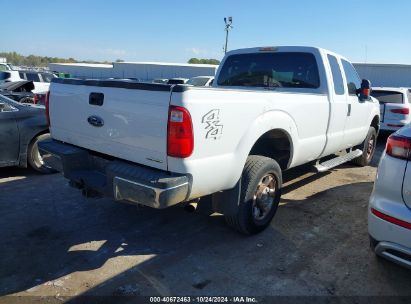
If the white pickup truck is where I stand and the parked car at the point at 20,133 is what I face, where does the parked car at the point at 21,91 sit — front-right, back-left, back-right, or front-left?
front-right

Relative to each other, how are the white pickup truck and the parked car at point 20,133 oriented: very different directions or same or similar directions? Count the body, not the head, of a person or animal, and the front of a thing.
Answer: same or similar directions

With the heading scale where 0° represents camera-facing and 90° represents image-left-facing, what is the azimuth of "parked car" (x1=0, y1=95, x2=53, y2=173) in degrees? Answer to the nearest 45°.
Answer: approximately 270°

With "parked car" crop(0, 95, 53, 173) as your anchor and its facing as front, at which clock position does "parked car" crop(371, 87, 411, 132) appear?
"parked car" crop(371, 87, 411, 132) is roughly at 12 o'clock from "parked car" crop(0, 95, 53, 173).

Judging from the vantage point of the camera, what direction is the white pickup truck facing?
facing away from the viewer and to the right of the viewer

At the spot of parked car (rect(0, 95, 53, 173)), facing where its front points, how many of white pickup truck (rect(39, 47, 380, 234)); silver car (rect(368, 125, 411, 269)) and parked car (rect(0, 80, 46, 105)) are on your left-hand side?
1

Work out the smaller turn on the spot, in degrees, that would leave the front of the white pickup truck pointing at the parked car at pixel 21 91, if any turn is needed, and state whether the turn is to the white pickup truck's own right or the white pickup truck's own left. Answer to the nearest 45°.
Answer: approximately 90° to the white pickup truck's own left

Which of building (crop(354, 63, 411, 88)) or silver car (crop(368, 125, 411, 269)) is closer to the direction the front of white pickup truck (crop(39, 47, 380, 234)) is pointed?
the building

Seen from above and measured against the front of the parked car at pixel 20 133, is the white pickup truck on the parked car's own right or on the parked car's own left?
on the parked car's own right

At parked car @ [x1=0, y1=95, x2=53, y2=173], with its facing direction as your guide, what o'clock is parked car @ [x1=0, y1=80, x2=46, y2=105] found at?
parked car @ [x1=0, y1=80, x2=46, y2=105] is roughly at 9 o'clock from parked car @ [x1=0, y1=95, x2=53, y2=173].
